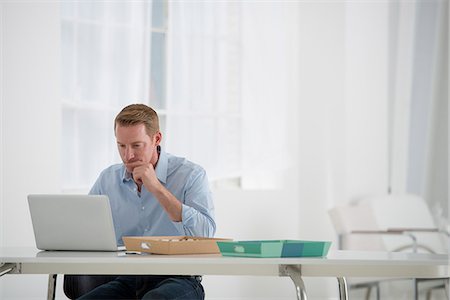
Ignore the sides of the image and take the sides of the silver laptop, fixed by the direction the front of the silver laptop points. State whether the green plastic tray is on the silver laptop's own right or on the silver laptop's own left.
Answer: on the silver laptop's own right

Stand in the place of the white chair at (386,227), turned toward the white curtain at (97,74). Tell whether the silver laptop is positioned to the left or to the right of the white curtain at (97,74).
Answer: left

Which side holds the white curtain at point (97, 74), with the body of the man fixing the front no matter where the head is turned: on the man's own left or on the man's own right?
on the man's own right

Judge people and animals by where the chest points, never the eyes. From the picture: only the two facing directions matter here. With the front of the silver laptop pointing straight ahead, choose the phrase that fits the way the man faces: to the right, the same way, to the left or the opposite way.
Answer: the opposite way

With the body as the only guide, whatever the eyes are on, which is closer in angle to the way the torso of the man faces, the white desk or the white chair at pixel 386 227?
the white desk

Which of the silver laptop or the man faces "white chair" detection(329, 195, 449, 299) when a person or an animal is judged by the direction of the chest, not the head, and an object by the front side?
the silver laptop

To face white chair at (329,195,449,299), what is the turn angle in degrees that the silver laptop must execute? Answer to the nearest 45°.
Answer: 0° — it already faces it

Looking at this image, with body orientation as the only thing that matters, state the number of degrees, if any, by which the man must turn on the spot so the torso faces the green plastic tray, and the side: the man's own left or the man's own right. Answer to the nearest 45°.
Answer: approximately 90° to the man's own left

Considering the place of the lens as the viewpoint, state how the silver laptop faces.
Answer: facing away from the viewer and to the right of the viewer

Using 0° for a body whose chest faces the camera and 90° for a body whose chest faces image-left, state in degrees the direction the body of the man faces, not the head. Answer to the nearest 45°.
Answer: approximately 45°

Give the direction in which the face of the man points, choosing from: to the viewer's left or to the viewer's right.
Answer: to the viewer's left
